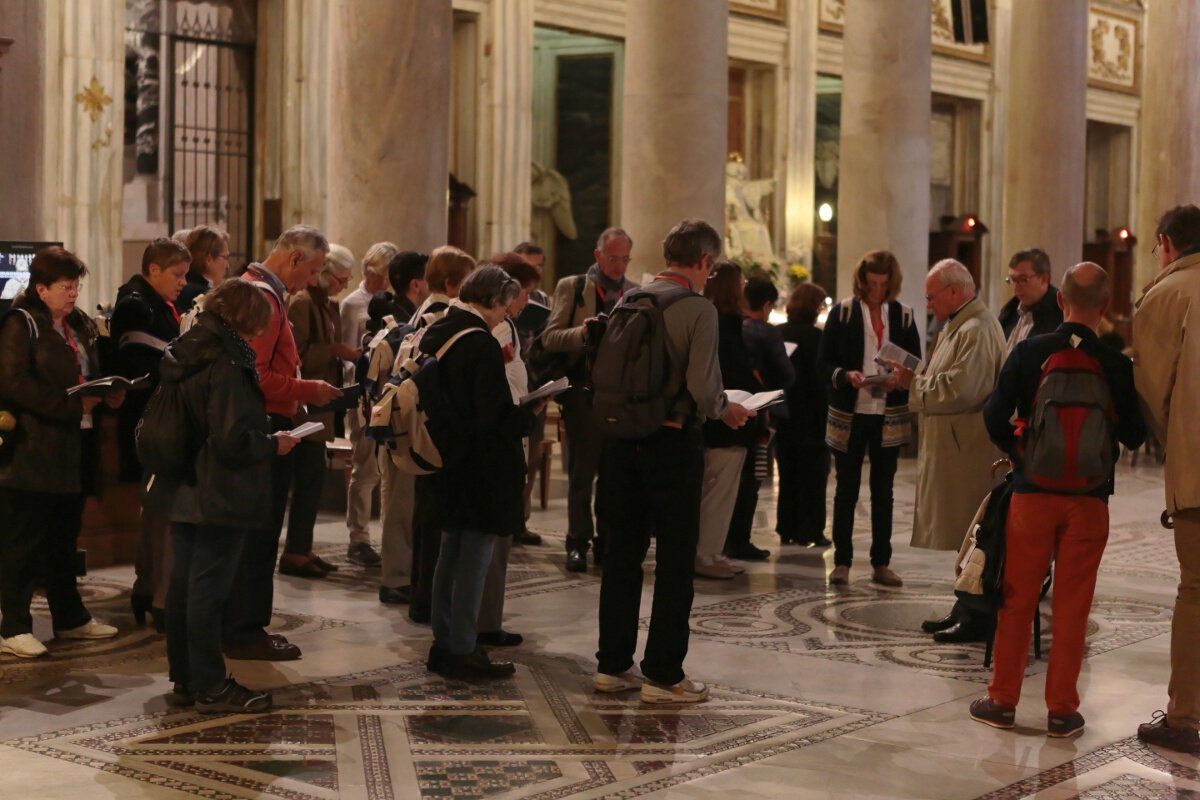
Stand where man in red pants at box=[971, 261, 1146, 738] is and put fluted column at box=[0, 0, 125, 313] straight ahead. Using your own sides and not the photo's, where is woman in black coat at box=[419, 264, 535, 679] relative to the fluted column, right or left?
left

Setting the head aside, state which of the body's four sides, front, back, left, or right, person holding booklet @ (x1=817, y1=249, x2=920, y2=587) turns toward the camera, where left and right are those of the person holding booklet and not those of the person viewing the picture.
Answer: front

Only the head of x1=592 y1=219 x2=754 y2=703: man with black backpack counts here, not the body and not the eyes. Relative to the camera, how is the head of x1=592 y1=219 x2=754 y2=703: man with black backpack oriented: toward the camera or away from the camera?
away from the camera

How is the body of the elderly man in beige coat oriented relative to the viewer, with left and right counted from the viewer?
facing to the left of the viewer

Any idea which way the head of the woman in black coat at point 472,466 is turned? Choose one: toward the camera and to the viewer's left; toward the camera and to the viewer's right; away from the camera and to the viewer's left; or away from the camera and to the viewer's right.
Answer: away from the camera and to the viewer's right

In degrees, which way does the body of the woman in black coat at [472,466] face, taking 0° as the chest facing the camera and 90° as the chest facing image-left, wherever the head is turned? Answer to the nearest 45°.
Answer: approximately 270°

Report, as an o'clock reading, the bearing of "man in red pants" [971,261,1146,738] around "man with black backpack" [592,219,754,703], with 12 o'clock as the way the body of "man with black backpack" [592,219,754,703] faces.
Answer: "man in red pants" [971,261,1146,738] is roughly at 2 o'clock from "man with black backpack" [592,219,754,703].

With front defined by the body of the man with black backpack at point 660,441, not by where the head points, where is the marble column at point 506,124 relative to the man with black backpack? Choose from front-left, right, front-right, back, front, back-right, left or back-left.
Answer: front-left

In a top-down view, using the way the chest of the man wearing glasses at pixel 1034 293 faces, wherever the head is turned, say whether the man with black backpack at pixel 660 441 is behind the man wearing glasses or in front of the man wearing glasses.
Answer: in front

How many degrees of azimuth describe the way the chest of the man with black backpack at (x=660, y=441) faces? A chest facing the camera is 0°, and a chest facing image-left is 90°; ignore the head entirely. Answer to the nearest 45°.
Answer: approximately 225°

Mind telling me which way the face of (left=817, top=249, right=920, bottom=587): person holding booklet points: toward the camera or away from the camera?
toward the camera

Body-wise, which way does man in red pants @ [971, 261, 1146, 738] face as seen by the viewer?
away from the camera

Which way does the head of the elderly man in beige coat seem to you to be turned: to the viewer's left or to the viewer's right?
to the viewer's left
